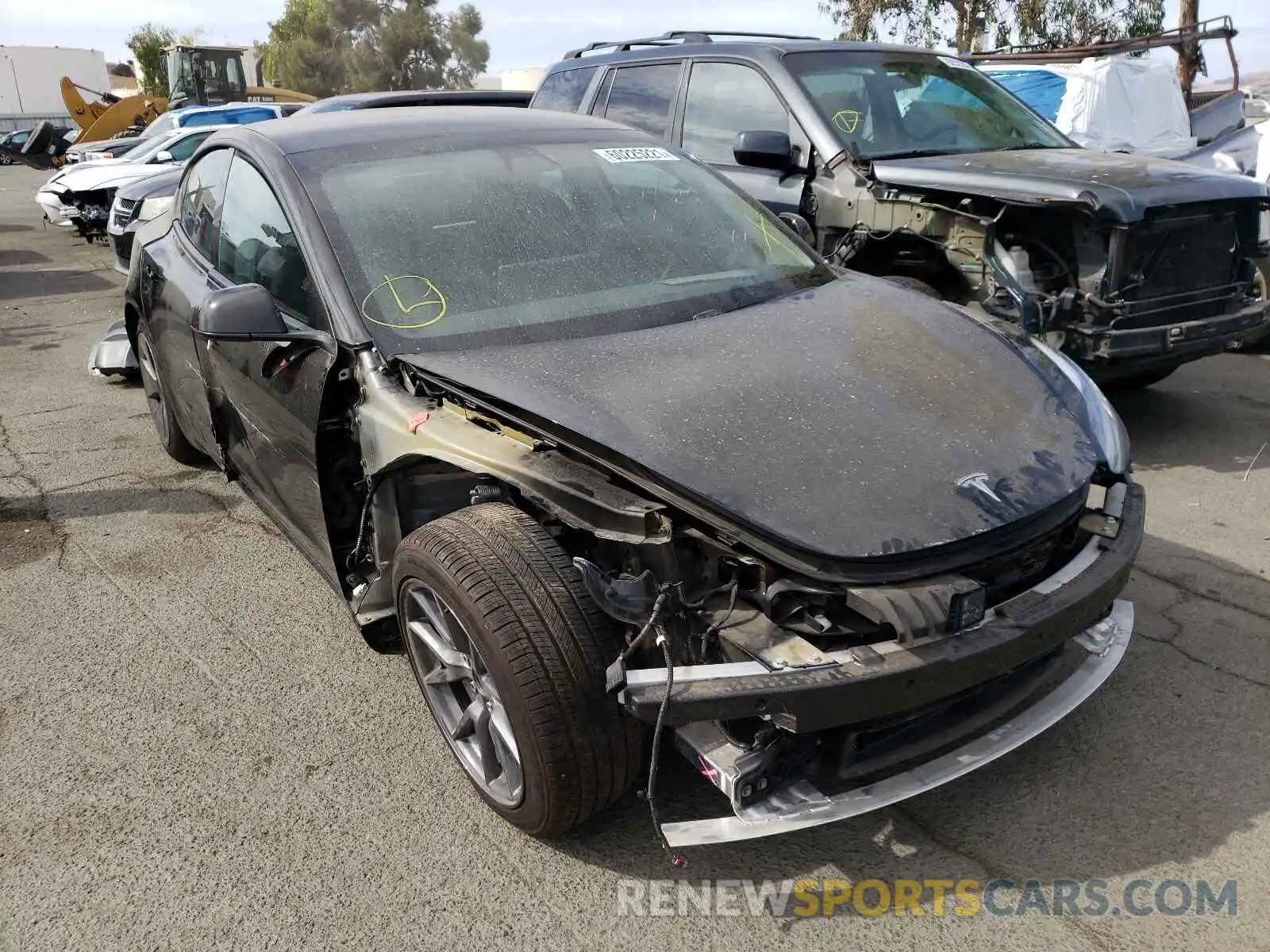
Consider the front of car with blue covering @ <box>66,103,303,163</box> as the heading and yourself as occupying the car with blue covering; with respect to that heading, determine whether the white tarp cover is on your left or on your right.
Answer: on your left

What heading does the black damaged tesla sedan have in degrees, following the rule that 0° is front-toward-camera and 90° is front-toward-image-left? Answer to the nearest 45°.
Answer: approximately 315°

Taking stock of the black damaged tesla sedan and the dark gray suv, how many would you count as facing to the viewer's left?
0

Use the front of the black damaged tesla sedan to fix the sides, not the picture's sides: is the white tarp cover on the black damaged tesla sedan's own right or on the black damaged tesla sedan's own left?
on the black damaged tesla sedan's own left

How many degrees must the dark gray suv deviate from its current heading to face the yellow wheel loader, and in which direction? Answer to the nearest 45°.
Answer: approximately 180°

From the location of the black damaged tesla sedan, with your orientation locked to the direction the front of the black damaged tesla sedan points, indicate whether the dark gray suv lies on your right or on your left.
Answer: on your left

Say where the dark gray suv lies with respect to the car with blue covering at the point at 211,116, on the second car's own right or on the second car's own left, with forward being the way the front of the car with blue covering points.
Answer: on the second car's own left

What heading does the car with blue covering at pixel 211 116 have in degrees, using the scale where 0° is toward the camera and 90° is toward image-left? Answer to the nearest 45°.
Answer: approximately 45°

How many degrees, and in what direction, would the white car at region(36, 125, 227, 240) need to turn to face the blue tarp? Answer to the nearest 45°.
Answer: approximately 135° to its left
